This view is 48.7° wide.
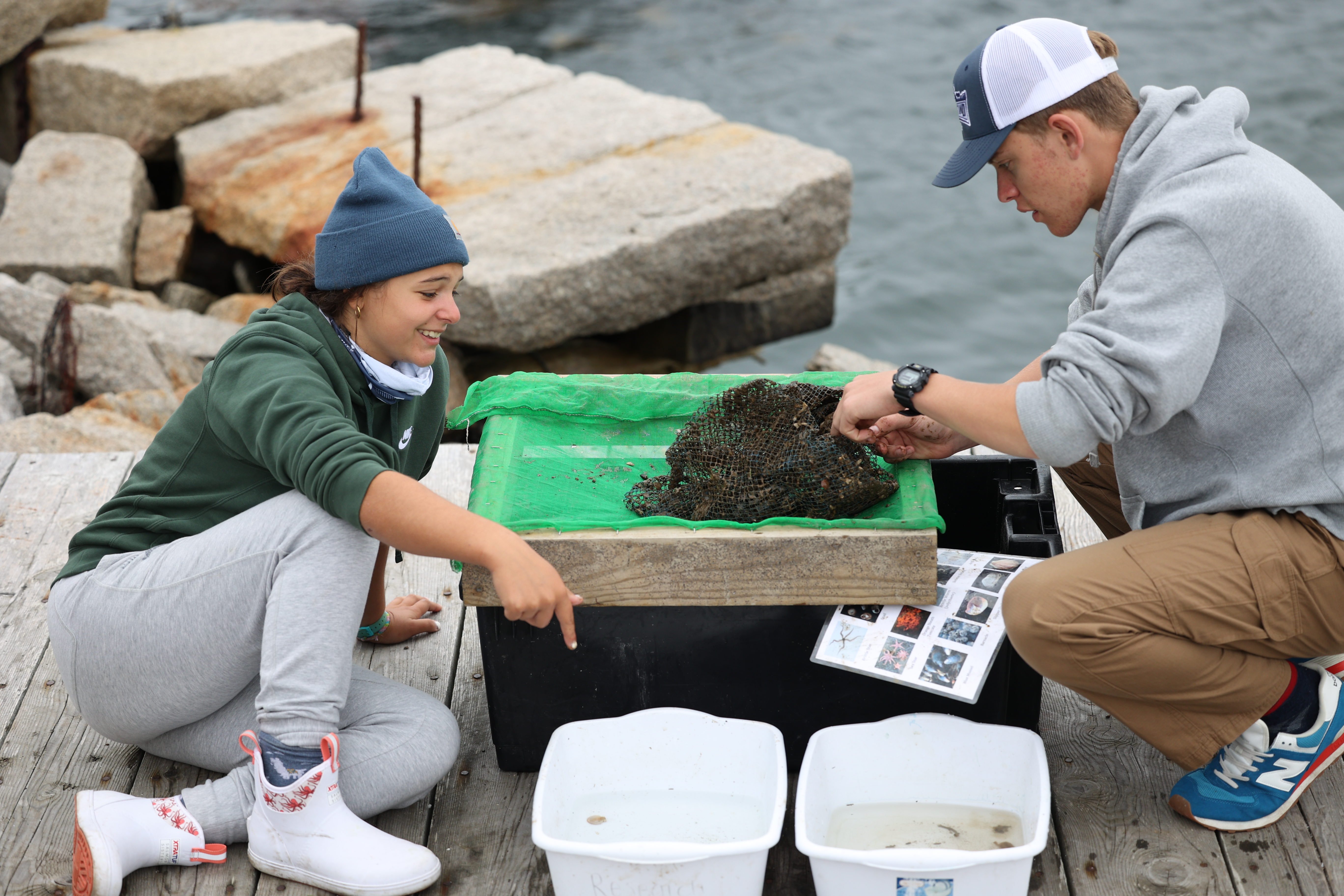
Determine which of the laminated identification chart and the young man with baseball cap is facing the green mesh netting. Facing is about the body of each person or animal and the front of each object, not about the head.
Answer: the young man with baseball cap

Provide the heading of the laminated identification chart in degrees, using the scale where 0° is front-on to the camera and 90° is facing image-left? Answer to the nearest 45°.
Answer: approximately 0°

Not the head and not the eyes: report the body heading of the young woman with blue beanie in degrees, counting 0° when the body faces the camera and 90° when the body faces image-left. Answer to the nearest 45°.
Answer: approximately 270°

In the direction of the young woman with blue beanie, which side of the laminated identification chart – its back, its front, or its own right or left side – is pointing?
right

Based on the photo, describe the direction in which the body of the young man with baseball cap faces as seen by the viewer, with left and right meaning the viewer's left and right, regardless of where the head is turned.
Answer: facing to the left of the viewer

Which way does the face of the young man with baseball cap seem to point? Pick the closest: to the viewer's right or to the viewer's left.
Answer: to the viewer's left

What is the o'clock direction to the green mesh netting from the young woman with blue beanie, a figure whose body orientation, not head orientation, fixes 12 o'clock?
The green mesh netting is roughly at 11 o'clock from the young woman with blue beanie.

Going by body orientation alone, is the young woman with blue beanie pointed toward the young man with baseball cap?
yes
